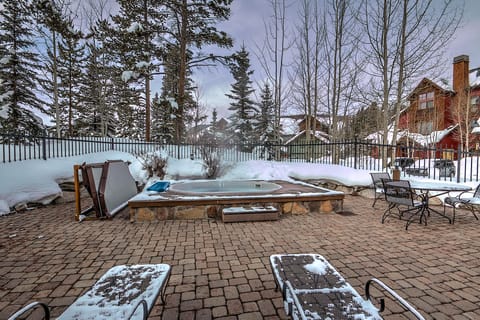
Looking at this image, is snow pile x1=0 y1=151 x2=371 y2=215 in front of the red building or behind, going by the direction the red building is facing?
in front

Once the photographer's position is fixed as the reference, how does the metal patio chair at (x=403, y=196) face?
facing away from the viewer and to the right of the viewer

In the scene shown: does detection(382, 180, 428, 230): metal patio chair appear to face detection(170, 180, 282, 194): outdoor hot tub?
no

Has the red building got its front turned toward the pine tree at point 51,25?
yes

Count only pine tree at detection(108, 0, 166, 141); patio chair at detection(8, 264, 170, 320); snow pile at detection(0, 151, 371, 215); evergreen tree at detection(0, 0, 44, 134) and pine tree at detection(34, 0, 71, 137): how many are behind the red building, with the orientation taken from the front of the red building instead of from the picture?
0

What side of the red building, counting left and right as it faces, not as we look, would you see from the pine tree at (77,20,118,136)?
front

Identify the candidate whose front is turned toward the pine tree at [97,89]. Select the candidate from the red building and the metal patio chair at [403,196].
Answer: the red building

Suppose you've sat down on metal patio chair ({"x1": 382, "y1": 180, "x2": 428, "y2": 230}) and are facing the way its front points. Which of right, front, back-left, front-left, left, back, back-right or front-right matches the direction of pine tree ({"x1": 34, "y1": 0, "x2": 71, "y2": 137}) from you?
back-left

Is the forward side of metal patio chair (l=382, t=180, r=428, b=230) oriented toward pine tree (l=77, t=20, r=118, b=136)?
no

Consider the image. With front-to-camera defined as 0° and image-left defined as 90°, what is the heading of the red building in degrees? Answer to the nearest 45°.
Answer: approximately 45°

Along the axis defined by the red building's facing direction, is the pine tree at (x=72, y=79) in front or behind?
in front

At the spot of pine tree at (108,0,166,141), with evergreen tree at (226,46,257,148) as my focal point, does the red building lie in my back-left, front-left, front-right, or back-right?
front-right

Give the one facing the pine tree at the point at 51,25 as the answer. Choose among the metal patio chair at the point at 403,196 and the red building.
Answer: the red building

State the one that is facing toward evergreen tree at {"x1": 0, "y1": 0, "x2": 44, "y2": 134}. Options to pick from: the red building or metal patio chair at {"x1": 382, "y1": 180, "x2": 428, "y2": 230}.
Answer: the red building

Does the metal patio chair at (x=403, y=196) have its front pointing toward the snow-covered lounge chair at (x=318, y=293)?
no

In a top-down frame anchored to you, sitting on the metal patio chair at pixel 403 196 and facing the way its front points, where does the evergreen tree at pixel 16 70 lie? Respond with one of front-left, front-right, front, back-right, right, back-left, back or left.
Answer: back-left

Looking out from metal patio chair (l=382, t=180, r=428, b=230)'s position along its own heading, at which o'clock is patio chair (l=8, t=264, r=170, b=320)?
The patio chair is roughly at 5 o'clock from the metal patio chair.
